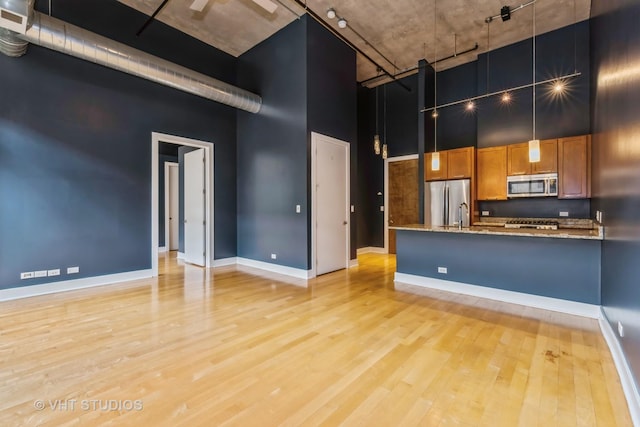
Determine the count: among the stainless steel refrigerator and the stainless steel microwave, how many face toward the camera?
2

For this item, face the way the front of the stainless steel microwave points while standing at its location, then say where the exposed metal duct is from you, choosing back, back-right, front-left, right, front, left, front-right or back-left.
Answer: front-right

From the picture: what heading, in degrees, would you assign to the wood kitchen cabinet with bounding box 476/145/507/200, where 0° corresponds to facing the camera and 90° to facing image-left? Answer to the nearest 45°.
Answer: approximately 0°

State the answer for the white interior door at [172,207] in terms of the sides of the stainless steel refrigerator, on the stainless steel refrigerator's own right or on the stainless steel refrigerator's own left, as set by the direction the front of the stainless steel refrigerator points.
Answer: on the stainless steel refrigerator's own right

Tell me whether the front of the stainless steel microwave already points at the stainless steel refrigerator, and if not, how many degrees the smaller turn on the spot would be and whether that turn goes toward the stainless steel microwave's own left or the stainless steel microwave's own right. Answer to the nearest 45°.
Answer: approximately 90° to the stainless steel microwave's own right

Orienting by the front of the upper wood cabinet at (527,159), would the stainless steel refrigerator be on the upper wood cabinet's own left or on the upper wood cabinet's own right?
on the upper wood cabinet's own right

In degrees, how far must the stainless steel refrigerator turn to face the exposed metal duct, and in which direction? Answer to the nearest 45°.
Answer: approximately 45° to its right

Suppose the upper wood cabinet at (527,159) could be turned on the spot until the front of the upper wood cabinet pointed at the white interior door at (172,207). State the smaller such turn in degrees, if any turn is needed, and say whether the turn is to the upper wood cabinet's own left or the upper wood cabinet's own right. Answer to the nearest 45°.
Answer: approximately 90° to the upper wood cabinet's own right

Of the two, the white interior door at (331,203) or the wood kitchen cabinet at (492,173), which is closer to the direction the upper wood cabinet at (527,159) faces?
the white interior door
